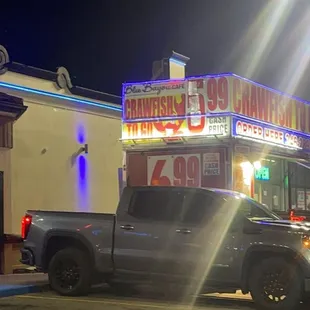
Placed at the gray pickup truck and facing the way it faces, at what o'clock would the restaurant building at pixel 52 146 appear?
The restaurant building is roughly at 8 o'clock from the gray pickup truck.

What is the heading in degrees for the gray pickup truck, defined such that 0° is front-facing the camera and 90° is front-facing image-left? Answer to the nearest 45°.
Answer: approximately 270°

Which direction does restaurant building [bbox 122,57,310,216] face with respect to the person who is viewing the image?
facing the viewer and to the right of the viewer

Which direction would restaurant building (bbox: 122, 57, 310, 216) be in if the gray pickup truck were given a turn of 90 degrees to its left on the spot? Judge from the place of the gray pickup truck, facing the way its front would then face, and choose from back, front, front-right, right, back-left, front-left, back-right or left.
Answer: front
